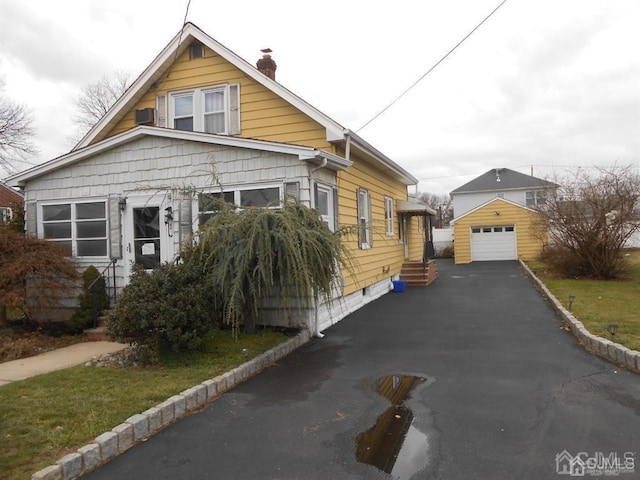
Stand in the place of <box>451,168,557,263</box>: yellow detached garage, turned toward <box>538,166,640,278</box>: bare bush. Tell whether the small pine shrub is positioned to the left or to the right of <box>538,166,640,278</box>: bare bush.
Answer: right

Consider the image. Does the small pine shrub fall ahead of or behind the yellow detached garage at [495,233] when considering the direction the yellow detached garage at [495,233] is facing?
ahead

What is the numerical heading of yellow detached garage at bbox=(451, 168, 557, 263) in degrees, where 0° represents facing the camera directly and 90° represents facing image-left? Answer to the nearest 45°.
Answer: approximately 0°

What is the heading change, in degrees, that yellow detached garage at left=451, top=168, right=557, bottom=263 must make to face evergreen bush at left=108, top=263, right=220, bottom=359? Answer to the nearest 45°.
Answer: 0° — it already faces it

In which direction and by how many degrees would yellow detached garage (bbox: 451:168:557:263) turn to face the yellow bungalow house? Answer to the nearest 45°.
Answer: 0° — it already faces it
